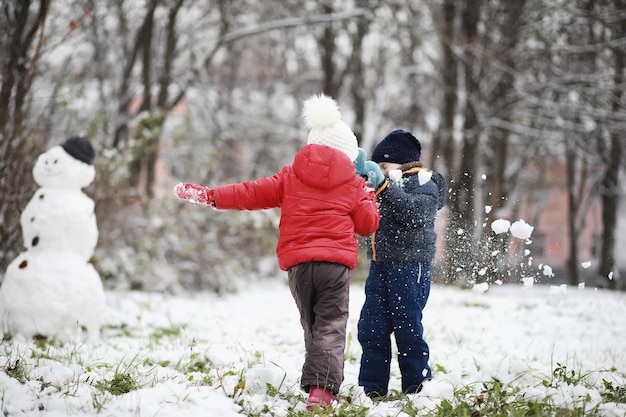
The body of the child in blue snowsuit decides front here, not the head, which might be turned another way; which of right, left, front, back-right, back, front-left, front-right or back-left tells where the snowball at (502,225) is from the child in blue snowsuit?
back

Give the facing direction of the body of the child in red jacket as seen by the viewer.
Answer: away from the camera

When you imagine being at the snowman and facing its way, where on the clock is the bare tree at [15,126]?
The bare tree is roughly at 4 o'clock from the snowman.

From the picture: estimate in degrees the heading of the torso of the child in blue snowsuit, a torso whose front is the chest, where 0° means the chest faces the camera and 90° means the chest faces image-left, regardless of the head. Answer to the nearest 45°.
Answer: approximately 45°

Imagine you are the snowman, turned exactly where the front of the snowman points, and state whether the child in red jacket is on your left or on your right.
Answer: on your left

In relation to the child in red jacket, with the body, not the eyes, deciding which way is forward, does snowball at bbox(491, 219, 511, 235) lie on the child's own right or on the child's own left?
on the child's own right

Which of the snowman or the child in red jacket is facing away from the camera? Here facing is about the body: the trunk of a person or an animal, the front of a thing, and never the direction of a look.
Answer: the child in red jacket

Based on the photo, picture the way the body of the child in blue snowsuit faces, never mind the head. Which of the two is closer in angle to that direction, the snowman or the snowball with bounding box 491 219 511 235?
the snowman

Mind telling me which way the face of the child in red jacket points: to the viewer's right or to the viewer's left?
to the viewer's right

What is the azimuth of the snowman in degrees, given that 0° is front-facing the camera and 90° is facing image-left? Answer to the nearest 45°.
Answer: approximately 45°

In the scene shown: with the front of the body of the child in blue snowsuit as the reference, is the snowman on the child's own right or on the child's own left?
on the child's own right
